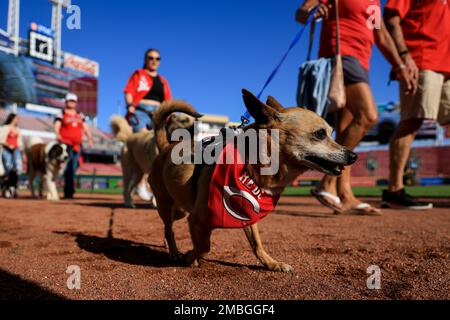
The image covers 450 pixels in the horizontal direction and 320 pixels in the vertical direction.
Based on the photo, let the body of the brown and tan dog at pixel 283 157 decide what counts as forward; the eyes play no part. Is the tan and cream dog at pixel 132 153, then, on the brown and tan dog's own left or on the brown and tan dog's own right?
on the brown and tan dog's own left

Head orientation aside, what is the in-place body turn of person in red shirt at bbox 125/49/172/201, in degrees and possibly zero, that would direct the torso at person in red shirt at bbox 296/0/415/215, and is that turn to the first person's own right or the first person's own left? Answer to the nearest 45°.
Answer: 0° — they already face them

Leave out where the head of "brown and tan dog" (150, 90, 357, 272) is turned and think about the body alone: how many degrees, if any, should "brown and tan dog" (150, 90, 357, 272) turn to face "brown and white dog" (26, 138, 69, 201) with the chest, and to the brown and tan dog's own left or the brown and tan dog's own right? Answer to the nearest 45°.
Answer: approximately 135° to the brown and tan dog's own left

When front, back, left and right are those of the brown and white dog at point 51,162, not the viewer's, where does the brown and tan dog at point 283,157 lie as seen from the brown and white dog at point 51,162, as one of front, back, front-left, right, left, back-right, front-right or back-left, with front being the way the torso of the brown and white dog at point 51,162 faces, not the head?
front-right

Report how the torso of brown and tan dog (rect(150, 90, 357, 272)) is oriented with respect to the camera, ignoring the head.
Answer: to the viewer's right

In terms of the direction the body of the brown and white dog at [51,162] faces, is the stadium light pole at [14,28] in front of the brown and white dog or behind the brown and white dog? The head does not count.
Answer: behind

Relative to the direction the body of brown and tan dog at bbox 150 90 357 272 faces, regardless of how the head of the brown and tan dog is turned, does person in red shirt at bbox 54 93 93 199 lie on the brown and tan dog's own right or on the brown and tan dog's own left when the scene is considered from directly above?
on the brown and tan dog's own left

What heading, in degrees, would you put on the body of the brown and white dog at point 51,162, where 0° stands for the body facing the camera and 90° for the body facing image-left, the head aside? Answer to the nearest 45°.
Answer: approximately 315°

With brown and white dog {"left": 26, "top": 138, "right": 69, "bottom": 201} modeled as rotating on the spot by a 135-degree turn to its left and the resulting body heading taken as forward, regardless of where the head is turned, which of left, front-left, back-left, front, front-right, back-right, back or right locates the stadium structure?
front

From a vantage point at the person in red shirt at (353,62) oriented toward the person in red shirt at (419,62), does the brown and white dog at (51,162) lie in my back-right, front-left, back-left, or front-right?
back-left

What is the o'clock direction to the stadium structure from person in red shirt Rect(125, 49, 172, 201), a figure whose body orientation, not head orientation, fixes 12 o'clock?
The stadium structure is roughly at 7 o'clock from the person in red shirt.
